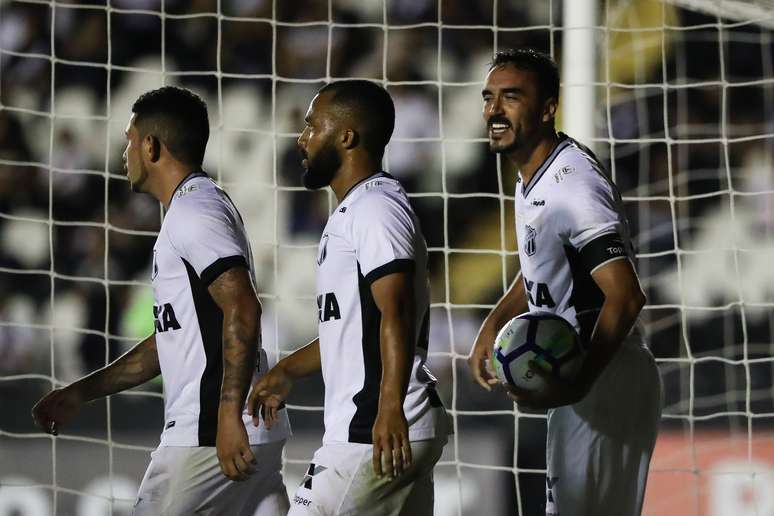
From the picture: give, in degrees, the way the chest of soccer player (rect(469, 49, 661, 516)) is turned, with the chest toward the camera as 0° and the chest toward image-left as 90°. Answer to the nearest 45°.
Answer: approximately 45°

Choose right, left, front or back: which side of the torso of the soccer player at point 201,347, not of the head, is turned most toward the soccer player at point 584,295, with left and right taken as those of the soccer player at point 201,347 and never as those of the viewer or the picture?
back

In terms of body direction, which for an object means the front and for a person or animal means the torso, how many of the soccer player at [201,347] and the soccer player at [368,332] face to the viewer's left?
2

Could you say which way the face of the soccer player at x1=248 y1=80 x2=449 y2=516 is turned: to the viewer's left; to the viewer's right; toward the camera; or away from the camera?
to the viewer's left

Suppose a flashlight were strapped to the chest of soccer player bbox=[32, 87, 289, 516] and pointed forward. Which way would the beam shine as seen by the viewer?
to the viewer's left

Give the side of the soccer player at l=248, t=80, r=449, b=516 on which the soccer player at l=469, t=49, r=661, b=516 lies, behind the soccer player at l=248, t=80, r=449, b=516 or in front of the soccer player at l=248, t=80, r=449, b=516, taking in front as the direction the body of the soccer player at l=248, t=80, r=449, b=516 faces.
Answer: behind

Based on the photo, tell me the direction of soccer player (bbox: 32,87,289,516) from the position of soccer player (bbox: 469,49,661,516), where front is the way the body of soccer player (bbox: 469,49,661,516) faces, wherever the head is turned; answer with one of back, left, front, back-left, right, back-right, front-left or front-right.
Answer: front-right

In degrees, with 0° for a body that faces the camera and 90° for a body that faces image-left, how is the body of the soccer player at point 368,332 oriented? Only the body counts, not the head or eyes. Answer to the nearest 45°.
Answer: approximately 90°

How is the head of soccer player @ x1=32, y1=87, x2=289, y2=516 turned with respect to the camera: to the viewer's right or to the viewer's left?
to the viewer's left
